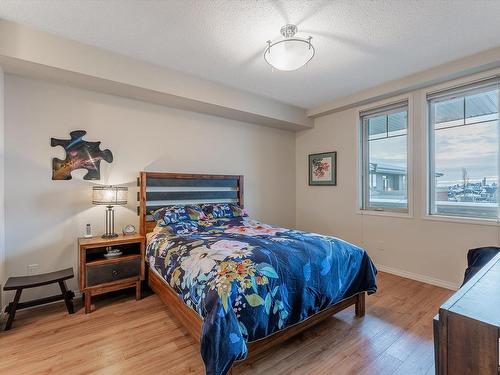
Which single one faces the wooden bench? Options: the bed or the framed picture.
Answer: the framed picture

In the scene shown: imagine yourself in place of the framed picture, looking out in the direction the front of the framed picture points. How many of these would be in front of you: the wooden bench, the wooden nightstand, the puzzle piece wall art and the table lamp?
4

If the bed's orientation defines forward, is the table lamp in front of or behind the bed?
behind

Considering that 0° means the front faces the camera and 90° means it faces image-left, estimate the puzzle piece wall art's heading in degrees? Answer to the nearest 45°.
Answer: approximately 0°

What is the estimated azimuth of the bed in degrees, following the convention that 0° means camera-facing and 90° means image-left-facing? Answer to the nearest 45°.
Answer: approximately 315°

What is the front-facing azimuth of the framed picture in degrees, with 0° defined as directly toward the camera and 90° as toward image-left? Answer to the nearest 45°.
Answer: approximately 45°

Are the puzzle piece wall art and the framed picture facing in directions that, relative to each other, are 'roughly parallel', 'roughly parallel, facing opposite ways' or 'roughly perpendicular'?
roughly perpendicular

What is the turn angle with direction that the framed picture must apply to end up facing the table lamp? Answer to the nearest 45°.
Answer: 0° — it already faces it

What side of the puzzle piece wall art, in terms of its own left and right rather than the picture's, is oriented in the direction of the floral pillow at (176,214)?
left

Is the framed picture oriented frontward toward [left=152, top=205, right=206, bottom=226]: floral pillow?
yes

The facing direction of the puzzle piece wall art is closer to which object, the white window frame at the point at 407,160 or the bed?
the bed

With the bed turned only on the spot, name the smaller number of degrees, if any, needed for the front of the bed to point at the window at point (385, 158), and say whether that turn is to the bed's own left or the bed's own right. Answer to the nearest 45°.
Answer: approximately 90° to the bed's own left

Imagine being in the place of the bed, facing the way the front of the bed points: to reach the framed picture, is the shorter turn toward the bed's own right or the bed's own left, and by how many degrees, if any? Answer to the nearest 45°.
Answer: approximately 90° to the bed's own left

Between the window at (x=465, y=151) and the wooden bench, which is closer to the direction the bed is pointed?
the window
